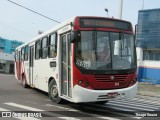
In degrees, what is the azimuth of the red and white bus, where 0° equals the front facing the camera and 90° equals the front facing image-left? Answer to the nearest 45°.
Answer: approximately 315°

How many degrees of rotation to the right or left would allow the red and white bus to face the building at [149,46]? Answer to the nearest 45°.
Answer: approximately 135° to its left
